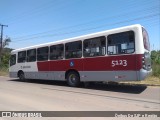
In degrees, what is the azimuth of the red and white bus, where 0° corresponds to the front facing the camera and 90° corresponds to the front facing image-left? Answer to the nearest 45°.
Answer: approximately 135°
